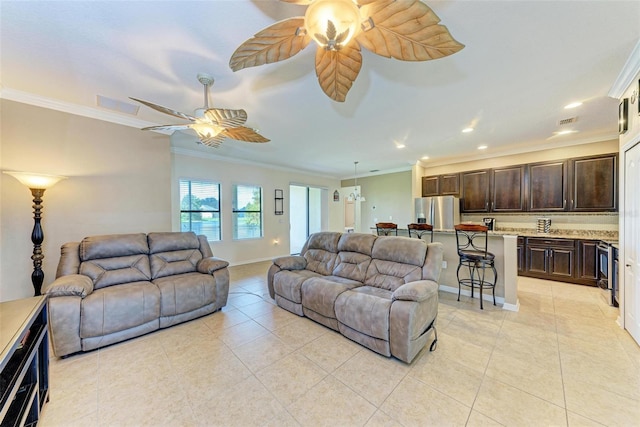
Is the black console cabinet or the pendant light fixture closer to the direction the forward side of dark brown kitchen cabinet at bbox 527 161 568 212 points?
the black console cabinet

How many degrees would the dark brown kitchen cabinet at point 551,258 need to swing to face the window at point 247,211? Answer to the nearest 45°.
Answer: approximately 45° to its right

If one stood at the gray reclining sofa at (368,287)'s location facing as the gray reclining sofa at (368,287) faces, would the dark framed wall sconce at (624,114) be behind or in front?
behind

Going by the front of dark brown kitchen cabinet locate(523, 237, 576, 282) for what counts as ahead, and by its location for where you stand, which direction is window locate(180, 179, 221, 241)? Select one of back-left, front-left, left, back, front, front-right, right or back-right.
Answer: front-right

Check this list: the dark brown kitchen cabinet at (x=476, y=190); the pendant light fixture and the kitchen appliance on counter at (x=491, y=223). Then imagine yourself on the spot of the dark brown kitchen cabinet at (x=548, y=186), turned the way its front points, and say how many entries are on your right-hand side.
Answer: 3

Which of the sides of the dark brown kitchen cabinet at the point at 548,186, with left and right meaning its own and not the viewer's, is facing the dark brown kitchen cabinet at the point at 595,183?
left

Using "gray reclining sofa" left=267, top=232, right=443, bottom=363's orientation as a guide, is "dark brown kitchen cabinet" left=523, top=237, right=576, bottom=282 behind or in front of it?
behind

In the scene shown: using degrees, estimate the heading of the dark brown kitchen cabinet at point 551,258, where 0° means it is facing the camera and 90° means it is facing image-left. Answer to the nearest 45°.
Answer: approximately 0°

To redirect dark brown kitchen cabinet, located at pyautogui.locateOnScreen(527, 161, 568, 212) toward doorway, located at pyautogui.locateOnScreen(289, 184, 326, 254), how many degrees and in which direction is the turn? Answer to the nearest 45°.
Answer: approximately 90° to its right

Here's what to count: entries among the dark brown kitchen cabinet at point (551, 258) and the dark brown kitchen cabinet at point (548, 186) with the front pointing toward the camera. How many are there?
2

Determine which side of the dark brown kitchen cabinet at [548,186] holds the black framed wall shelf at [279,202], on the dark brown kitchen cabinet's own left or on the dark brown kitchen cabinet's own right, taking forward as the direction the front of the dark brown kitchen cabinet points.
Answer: on the dark brown kitchen cabinet's own right
